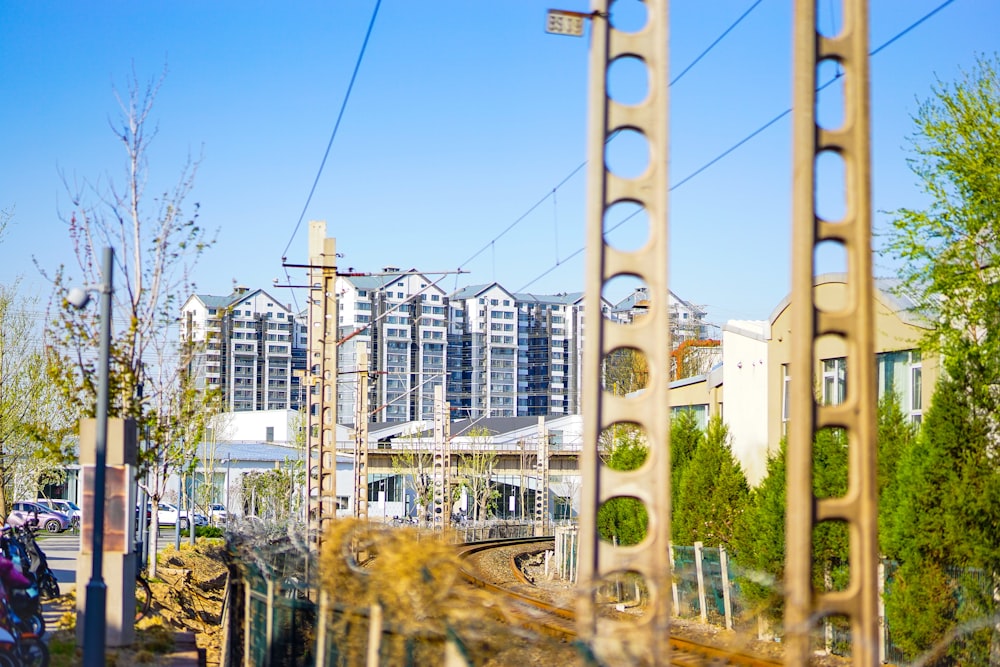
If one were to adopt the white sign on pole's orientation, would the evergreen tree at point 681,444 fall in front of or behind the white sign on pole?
behind

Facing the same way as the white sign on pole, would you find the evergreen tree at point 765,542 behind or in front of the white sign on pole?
behind

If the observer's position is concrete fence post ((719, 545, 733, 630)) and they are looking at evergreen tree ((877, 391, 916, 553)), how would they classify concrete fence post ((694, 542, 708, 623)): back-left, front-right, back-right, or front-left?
back-left

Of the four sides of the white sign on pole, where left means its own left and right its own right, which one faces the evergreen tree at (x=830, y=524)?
back

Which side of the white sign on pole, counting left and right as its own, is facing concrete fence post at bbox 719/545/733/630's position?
back

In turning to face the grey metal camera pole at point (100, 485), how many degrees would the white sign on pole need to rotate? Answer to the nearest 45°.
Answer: approximately 135° to its right

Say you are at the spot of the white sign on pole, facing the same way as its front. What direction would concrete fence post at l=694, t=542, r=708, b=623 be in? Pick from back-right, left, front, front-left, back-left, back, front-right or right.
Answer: back

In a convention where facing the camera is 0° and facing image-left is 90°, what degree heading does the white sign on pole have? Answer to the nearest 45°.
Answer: approximately 0°
